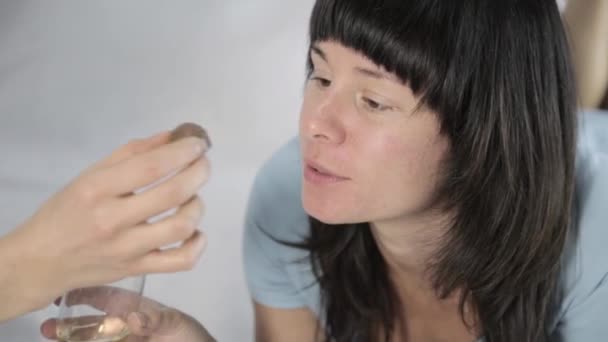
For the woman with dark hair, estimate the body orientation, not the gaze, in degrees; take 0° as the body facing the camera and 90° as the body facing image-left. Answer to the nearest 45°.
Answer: approximately 45°

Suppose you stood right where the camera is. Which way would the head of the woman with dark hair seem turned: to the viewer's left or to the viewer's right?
to the viewer's left
